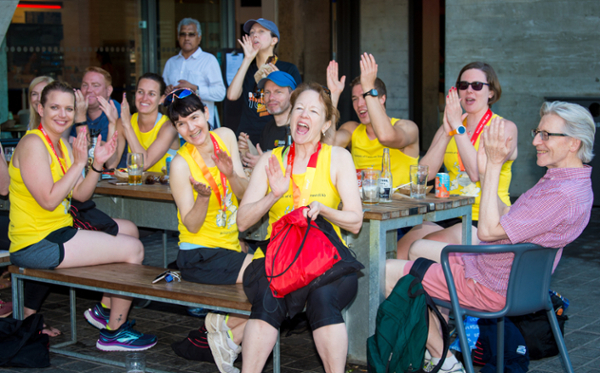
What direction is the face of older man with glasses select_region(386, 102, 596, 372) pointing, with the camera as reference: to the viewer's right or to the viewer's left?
to the viewer's left

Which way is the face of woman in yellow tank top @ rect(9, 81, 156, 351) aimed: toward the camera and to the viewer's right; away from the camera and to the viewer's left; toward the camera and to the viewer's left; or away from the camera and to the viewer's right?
toward the camera and to the viewer's right

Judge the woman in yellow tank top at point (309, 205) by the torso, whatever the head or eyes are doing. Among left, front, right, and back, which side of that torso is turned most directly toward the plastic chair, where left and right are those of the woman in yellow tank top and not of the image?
left

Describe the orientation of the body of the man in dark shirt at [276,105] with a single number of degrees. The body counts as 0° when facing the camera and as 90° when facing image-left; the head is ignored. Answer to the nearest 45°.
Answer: approximately 45°

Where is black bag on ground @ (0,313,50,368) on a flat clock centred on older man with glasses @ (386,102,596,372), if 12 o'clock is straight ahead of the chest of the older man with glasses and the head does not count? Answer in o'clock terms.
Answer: The black bag on ground is roughly at 12 o'clock from the older man with glasses.

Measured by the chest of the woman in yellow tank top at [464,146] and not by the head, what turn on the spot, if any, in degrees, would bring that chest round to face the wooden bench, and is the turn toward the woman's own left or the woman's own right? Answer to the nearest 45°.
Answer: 0° — they already face it

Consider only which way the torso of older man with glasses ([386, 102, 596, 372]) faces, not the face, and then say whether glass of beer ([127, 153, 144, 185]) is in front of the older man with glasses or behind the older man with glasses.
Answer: in front

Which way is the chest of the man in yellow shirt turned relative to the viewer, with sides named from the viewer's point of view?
facing the viewer and to the left of the viewer

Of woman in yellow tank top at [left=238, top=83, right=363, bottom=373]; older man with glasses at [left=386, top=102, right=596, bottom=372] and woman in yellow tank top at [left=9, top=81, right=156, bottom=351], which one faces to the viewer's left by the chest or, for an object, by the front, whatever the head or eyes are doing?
the older man with glasses

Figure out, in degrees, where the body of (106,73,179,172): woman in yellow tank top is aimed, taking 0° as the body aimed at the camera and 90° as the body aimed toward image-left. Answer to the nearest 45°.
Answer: approximately 45°

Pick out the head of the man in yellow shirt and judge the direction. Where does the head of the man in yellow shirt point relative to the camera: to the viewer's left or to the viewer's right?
to the viewer's left

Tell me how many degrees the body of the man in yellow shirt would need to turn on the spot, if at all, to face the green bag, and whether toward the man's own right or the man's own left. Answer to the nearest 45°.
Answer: approximately 45° to the man's own left

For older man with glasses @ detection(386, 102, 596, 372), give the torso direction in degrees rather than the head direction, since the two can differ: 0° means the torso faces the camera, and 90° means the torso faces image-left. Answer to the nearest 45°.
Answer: approximately 90°
